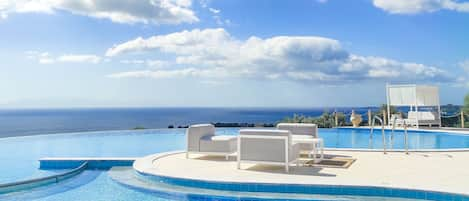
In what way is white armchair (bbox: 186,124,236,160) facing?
to the viewer's right

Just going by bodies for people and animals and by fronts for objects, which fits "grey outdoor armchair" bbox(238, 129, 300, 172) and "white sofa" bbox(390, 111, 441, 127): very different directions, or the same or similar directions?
very different directions

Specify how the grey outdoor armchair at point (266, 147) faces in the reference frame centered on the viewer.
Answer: facing away from the viewer and to the right of the viewer

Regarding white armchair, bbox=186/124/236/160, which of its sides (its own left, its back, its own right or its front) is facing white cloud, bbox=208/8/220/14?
left

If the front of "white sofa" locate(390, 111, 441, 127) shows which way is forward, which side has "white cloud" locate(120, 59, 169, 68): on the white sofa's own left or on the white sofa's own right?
on the white sofa's own right

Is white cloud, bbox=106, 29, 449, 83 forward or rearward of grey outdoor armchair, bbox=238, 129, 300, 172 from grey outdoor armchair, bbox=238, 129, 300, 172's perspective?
forward

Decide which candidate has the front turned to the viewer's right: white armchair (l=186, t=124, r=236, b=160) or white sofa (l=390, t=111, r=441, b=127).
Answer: the white armchair

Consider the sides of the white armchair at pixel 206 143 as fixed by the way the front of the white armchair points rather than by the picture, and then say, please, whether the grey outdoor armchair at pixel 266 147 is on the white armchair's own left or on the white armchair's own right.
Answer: on the white armchair's own right

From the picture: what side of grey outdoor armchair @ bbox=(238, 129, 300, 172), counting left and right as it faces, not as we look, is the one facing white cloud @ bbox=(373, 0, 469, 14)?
front

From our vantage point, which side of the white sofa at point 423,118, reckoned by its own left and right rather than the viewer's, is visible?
front

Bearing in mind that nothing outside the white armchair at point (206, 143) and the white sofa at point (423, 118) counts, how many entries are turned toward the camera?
1
